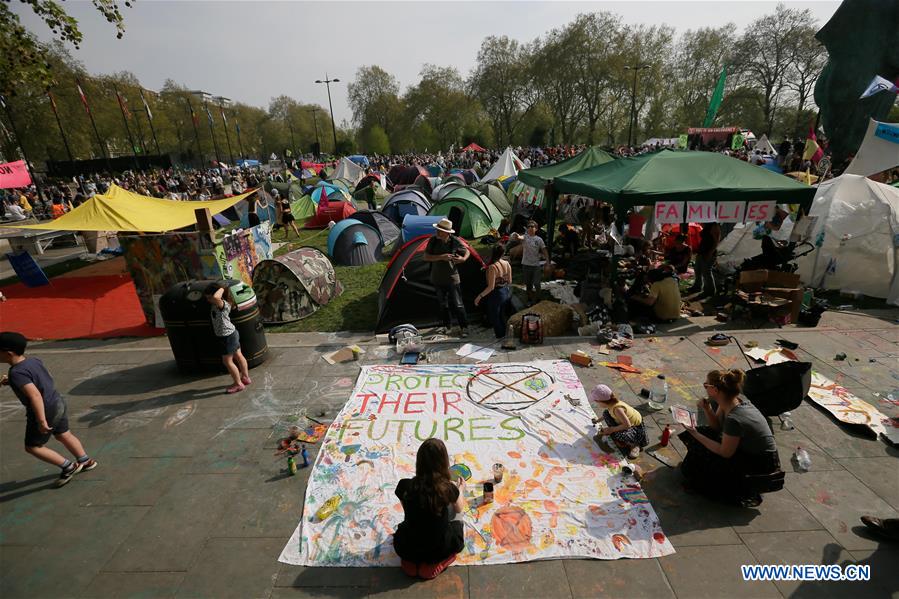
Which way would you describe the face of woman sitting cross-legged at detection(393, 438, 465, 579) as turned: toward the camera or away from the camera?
away from the camera

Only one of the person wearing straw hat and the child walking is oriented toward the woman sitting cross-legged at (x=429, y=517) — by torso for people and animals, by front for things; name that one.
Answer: the person wearing straw hat

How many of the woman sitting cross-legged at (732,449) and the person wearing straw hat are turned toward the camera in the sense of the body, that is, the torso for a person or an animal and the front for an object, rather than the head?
1

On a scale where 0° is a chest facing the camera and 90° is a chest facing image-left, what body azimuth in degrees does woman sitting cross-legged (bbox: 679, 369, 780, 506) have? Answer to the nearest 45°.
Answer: approximately 90°

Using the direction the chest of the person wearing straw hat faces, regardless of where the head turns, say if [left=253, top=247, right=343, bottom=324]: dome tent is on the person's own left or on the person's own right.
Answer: on the person's own right

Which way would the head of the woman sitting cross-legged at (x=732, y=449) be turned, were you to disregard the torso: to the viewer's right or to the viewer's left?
to the viewer's left

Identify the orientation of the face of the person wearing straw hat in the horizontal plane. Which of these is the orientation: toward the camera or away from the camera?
toward the camera

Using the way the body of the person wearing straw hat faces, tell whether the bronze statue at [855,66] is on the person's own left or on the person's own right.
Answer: on the person's own left

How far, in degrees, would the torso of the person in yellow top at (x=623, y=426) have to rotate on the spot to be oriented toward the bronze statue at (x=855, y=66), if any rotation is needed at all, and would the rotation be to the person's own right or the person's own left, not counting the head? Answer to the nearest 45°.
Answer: approximately 90° to the person's own right

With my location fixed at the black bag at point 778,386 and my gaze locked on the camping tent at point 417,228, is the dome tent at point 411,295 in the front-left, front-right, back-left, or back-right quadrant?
front-left

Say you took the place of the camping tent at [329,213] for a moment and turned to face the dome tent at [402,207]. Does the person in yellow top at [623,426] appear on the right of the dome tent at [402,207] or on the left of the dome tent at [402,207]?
right

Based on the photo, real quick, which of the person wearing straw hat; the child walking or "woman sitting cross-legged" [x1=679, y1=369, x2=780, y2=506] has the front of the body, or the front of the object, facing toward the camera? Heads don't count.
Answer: the person wearing straw hat

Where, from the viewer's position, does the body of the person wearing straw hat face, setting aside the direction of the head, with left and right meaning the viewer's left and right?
facing the viewer
